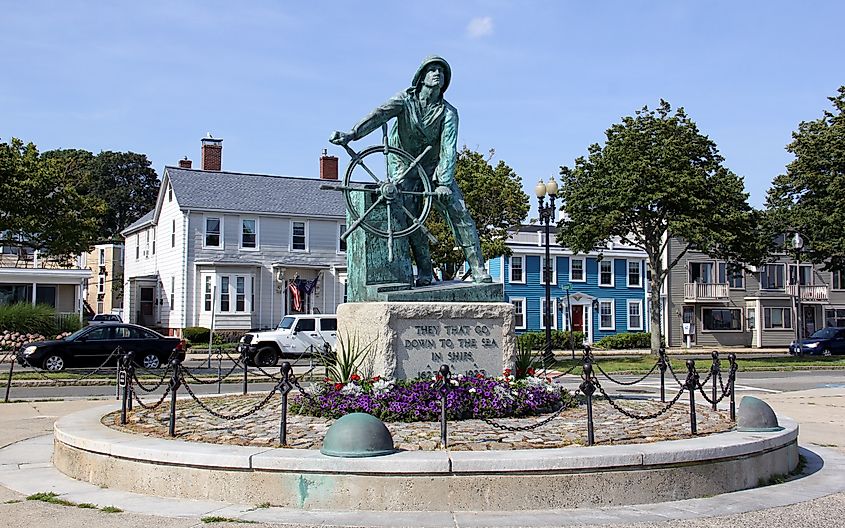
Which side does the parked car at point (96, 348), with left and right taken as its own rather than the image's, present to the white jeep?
back

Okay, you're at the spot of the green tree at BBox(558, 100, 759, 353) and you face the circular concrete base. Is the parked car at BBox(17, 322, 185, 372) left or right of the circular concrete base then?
right

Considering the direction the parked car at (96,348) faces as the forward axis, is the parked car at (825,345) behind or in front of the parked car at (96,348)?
behind

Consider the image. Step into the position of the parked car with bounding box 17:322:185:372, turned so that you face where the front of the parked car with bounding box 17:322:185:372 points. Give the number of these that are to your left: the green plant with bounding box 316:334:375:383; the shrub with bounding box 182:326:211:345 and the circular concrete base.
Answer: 2

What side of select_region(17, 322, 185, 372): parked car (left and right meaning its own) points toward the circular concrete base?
left

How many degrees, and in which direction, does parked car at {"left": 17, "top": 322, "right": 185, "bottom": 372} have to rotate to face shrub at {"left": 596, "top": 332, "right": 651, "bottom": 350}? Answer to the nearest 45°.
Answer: approximately 135° to its right

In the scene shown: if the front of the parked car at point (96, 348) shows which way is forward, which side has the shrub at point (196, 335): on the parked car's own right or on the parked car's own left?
on the parked car's own right

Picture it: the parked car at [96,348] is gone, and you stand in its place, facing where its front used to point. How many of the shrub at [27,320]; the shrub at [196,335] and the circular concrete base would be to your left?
1

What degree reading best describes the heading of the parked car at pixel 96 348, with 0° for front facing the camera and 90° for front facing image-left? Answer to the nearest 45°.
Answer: approximately 90°

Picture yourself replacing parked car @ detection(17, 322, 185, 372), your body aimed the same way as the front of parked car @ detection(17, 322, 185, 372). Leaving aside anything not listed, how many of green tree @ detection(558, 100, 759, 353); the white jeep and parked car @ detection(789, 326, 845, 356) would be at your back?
3

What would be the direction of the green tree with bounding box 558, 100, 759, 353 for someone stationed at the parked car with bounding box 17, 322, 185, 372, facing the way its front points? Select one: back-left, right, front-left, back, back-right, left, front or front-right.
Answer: back
